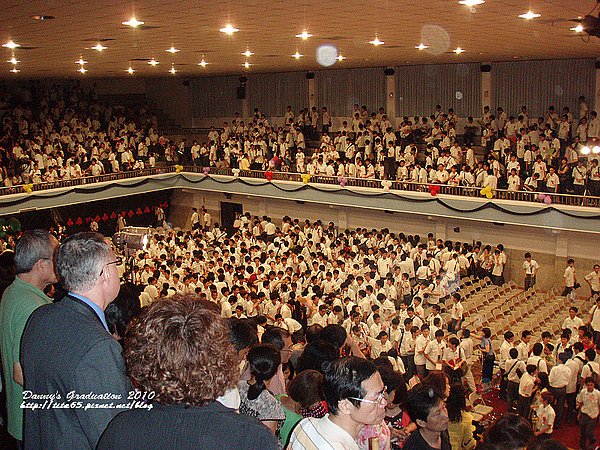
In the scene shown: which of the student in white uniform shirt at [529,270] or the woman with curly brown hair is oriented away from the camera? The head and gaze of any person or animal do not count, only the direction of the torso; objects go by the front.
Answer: the woman with curly brown hair

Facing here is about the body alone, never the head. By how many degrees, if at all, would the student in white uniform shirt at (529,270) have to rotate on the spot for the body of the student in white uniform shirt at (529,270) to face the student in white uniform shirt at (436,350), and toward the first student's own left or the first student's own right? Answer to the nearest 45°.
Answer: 0° — they already face them

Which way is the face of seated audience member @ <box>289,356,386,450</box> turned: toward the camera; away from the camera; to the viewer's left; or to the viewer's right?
to the viewer's right

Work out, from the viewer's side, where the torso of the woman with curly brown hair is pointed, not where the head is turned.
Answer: away from the camera

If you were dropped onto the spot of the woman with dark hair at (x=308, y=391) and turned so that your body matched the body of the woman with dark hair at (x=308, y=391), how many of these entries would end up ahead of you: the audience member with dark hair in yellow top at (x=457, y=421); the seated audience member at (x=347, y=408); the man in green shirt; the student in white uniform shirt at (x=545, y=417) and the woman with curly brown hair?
2

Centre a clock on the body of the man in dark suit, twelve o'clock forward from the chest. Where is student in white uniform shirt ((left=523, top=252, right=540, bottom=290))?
The student in white uniform shirt is roughly at 12 o'clock from the man in dark suit.

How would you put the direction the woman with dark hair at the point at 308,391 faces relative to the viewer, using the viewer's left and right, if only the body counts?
facing away from the viewer and to the right of the viewer

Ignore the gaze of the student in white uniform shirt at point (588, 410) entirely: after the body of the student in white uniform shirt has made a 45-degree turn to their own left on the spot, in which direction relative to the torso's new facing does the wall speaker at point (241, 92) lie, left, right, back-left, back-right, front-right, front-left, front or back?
back
